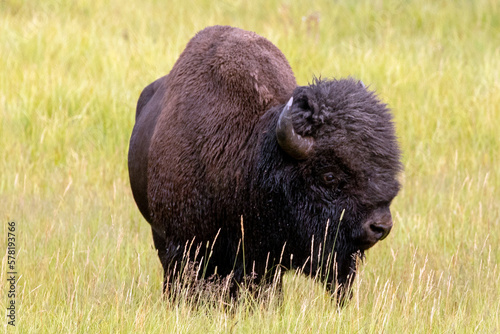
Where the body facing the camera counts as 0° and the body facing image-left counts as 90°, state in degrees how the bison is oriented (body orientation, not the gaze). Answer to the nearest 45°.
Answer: approximately 315°
